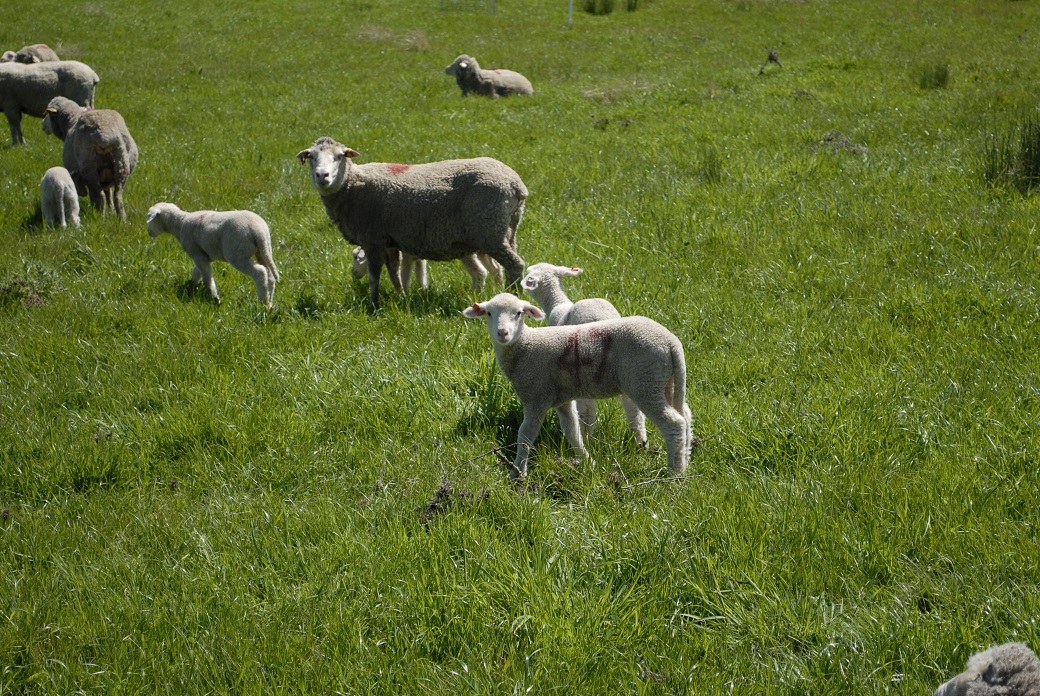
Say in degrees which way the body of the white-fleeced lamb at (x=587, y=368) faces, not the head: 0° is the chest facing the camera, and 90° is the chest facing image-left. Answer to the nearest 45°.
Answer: approximately 90°

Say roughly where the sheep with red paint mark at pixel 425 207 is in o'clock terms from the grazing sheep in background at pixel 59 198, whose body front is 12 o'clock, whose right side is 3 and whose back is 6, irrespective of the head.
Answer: The sheep with red paint mark is roughly at 5 o'clock from the grazing sheep in background.

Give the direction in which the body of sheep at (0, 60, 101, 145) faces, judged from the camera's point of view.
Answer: to the viewer's left

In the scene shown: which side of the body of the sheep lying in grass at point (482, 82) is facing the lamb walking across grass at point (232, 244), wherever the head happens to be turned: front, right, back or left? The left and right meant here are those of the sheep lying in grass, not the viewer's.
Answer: left

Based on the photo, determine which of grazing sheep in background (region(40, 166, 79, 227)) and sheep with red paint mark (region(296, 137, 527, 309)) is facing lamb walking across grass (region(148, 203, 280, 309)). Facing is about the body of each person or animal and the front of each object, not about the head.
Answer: the sheep with red paint mark

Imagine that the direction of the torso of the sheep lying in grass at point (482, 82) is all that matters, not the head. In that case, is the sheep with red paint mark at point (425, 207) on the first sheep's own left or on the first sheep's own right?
on the first sheep's own left

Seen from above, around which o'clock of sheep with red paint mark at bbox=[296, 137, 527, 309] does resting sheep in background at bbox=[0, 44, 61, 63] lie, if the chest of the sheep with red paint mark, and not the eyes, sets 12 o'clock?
The resting sheep in background is roughly at 2 o'clock from the sheep with red paint mark.

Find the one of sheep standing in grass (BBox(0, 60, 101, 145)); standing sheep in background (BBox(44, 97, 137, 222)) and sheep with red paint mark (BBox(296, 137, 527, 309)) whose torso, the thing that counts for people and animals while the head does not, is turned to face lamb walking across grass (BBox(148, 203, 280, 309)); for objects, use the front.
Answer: the sheep with red paint mark

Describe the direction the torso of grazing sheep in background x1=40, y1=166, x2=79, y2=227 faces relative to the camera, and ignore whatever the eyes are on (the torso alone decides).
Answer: away from the camera

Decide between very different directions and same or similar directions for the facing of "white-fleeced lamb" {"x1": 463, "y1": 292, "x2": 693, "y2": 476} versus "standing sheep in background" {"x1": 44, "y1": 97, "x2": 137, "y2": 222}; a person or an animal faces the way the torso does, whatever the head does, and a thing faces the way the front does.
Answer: same or similar directions

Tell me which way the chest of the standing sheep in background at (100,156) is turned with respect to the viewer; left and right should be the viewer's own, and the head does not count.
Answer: facing away from the viewer and to the left of the viewer

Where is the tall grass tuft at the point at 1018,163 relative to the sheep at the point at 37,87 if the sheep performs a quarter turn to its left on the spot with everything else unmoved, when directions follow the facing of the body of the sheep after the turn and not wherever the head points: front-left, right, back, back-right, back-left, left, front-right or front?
front-left

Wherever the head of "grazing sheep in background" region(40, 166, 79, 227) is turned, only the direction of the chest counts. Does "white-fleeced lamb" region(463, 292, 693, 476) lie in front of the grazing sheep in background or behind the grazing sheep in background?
behind

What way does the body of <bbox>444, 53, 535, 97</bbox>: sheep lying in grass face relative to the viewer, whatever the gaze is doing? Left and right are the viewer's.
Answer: facing to the left of the viewer

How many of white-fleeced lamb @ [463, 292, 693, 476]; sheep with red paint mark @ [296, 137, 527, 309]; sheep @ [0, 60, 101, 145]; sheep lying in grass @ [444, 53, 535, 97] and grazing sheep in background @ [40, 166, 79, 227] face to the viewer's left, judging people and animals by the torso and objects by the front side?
4

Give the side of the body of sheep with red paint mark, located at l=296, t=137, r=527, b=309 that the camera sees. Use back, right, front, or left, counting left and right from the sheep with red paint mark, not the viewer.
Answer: left

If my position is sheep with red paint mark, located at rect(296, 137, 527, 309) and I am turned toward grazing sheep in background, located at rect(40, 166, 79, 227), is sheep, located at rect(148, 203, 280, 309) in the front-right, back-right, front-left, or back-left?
front-left
